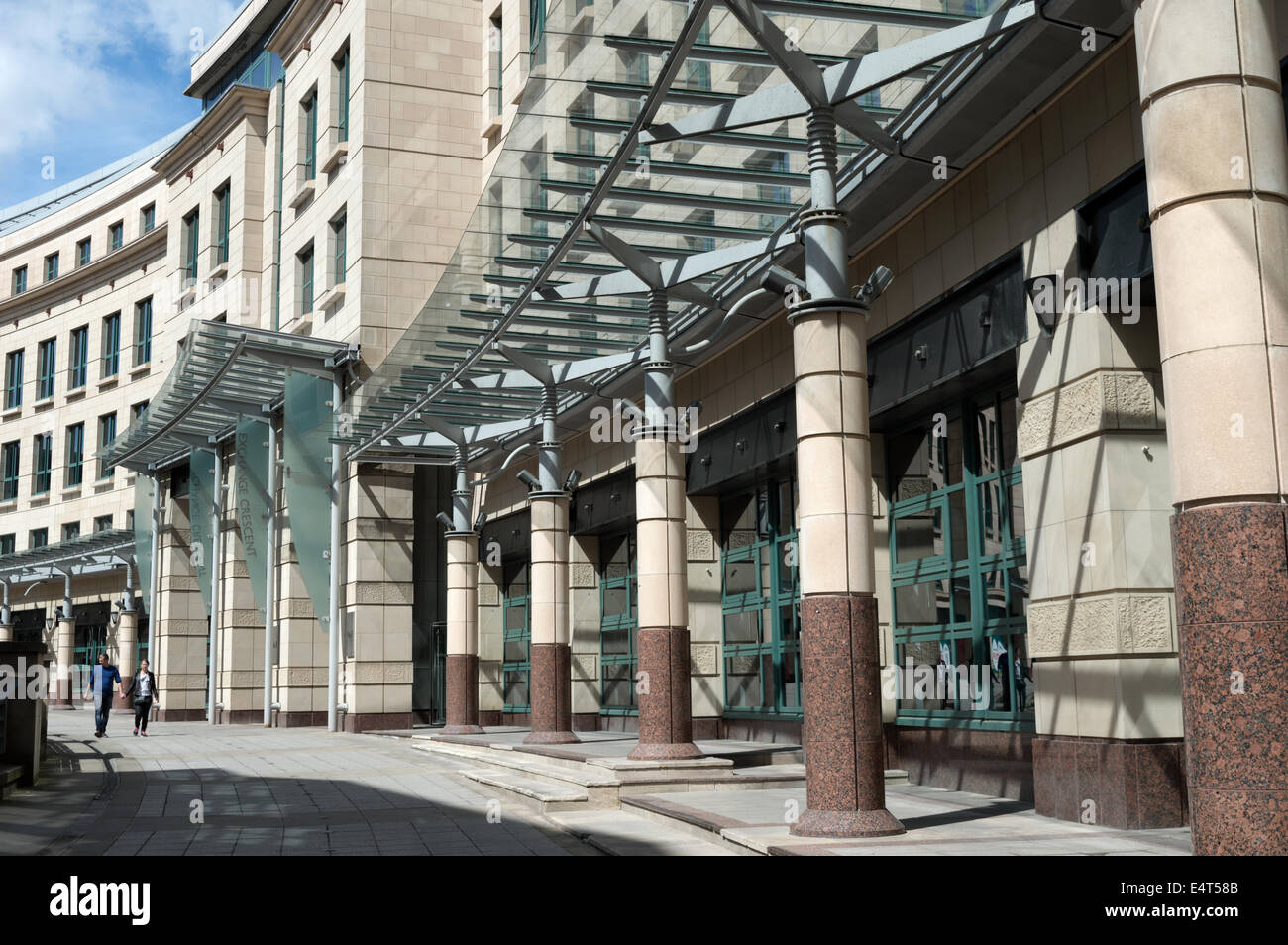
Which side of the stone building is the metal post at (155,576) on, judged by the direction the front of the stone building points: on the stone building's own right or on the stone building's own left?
on the stone building's own right

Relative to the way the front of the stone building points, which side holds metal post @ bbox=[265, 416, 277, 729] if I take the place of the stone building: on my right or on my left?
on my right

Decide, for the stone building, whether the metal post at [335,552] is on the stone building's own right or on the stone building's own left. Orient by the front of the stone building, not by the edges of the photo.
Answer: on the stone building's own right

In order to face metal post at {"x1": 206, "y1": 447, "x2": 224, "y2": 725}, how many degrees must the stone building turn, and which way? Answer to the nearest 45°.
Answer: approximately 90° to its right
